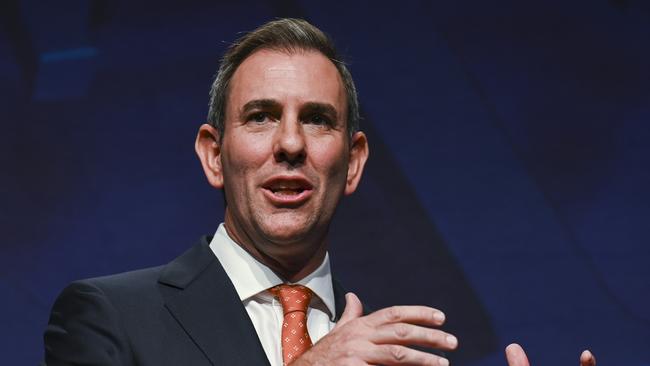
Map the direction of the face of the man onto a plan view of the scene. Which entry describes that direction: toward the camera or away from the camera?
toward the camera

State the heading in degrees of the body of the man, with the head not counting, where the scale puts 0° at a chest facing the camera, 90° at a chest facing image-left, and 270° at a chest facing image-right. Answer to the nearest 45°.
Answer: approximately 315°
